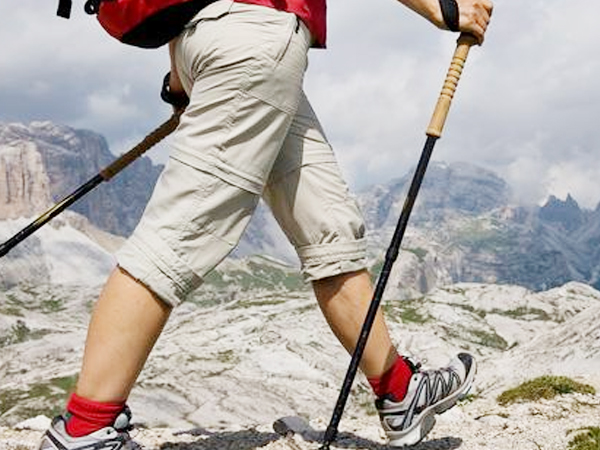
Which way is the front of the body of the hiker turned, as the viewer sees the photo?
to the viewer's right
